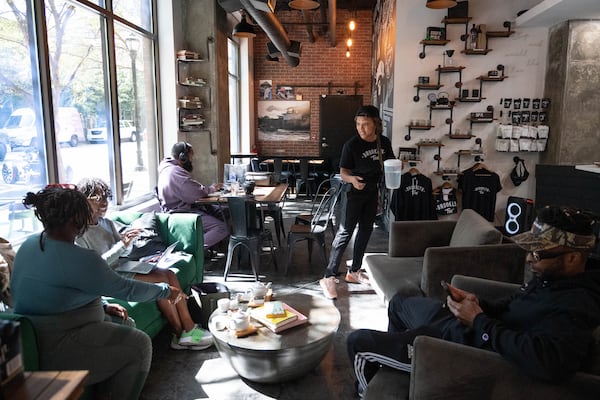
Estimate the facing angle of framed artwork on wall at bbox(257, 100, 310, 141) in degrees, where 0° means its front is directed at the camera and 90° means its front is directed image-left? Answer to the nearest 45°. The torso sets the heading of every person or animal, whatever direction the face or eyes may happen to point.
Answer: approximately 0°

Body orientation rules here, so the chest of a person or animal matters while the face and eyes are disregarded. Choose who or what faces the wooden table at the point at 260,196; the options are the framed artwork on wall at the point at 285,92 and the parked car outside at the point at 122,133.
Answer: the framed artwork on wall

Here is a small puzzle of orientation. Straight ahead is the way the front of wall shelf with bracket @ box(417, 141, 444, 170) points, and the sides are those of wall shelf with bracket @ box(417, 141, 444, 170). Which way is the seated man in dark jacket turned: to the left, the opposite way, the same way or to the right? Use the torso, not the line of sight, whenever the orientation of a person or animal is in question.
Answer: to the right

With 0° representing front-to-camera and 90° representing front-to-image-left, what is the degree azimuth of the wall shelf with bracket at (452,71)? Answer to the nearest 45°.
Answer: approximately 0°

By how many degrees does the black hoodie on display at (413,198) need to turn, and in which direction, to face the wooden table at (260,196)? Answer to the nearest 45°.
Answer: approximately 45° to its right

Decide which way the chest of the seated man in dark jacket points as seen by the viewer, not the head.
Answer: to the viewer's left

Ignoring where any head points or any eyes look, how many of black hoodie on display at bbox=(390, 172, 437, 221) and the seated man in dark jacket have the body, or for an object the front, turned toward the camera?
1

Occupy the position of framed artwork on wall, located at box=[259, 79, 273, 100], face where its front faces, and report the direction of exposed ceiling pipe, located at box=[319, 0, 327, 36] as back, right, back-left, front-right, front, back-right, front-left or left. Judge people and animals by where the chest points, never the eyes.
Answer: front-left

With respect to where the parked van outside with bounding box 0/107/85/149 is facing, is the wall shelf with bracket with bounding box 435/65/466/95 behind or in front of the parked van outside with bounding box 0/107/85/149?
behind

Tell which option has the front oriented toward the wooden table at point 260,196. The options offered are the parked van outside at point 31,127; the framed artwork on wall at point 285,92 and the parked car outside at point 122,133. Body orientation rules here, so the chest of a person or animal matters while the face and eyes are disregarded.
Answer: the framed artwork on wall

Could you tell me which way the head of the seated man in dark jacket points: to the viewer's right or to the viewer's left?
to the viewer's left
